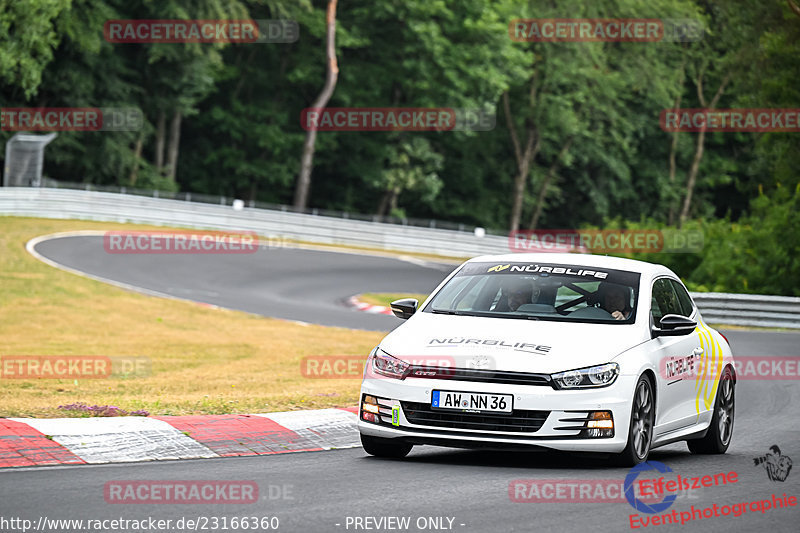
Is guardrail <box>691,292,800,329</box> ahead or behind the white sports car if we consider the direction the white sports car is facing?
behind

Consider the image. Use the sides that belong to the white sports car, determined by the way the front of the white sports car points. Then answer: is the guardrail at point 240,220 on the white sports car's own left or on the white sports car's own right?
on the white sports car's own right

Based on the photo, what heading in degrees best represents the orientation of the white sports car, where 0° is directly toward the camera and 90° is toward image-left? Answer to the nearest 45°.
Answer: approximately 45°
